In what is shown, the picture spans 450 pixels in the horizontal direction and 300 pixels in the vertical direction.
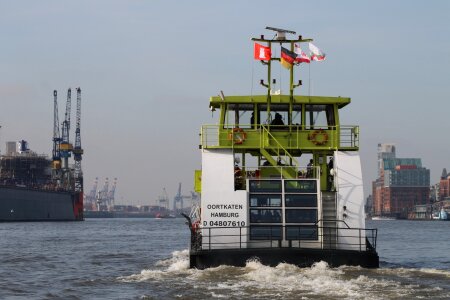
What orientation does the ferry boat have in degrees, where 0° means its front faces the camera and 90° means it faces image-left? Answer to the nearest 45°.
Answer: approximately 180°
